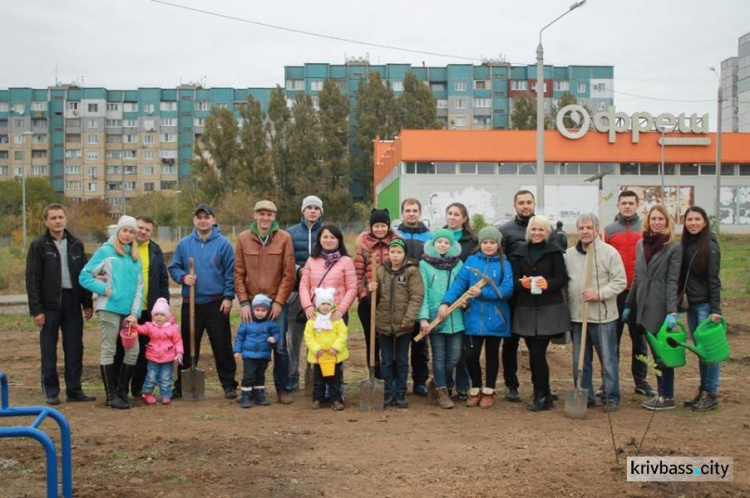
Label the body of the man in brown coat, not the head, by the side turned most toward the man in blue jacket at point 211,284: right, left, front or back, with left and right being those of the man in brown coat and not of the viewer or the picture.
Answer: right

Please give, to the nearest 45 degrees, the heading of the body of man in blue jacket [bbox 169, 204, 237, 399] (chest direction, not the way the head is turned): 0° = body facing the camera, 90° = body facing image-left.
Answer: approximately 0°

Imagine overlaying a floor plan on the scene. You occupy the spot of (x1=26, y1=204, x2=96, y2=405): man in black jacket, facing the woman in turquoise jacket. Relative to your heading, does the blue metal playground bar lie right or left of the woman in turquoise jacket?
right

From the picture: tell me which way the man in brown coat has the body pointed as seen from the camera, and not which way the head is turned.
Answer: toward the camera

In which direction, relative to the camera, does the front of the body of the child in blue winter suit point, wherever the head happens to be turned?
toward the camera

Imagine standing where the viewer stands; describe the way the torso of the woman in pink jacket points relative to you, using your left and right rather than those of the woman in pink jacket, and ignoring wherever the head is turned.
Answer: facing the viewer

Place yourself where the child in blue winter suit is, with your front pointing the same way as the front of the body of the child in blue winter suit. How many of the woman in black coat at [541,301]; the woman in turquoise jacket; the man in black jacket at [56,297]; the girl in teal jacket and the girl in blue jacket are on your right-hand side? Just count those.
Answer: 2

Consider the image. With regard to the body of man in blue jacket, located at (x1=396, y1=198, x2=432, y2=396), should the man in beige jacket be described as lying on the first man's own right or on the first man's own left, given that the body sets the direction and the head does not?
on the first man's own left

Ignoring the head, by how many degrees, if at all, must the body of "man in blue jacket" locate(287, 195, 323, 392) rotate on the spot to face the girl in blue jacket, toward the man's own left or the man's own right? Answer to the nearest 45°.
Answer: approximately 45° to the man's own left

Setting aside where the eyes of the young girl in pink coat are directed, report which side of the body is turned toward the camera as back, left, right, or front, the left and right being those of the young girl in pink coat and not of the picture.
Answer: front
